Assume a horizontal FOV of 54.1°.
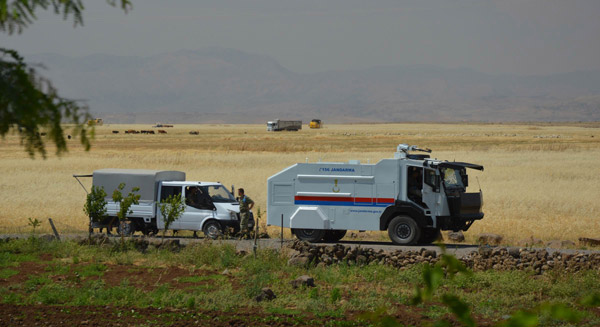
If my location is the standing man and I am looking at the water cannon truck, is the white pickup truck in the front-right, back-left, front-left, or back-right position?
back-left

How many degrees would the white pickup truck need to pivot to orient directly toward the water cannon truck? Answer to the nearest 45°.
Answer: approximately 45° to its right

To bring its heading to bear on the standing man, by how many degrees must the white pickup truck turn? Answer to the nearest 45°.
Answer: approximately 45° to its right

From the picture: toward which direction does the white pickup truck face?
to the viewer's right
